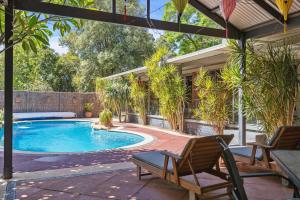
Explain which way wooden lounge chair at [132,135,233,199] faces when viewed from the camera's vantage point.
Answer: facing away from the viewer and to the left of the viewer

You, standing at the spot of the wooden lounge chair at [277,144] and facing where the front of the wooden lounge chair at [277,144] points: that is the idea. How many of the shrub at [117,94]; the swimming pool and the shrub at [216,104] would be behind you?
0

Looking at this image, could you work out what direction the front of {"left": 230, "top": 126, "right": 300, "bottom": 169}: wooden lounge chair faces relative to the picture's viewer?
facing away from the viewer and to the left of the viewer

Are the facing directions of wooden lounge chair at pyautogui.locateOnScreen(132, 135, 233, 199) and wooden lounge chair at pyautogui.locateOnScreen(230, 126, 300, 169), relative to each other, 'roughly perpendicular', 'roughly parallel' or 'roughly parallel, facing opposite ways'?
roughly parallel

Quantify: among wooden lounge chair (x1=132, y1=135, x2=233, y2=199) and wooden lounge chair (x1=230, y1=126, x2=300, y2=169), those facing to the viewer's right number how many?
0

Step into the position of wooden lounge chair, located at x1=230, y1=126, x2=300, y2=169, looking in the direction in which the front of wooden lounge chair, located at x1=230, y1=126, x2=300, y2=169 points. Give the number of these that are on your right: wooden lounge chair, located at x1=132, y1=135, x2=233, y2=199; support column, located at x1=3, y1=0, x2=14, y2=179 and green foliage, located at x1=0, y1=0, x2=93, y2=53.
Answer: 0

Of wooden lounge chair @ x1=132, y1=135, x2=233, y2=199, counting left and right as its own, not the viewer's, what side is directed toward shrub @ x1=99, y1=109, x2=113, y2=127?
front

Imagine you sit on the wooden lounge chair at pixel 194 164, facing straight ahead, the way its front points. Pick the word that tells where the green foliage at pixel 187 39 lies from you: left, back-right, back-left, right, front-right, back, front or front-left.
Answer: front-right

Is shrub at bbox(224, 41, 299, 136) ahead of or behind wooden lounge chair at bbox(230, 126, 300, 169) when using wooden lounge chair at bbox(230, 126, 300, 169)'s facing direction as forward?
ahead

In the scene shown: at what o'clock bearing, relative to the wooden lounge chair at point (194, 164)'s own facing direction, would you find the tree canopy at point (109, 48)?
The tree canopy is roughly at 1 o'clock from the wooden lounge chair.

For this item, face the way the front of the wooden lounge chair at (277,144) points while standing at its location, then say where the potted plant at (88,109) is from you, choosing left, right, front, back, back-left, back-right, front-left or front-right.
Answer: front

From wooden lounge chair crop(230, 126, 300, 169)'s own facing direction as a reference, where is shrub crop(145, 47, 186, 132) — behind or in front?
in front

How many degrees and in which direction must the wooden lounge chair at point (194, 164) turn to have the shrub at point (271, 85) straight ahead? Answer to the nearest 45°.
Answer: approximately 90° to its right

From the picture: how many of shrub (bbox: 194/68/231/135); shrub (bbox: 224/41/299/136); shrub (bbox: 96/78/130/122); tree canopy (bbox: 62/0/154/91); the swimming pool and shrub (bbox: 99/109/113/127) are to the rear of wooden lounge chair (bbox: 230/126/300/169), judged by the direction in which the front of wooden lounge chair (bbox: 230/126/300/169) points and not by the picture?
0

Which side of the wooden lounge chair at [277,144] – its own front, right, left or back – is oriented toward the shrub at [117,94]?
front
